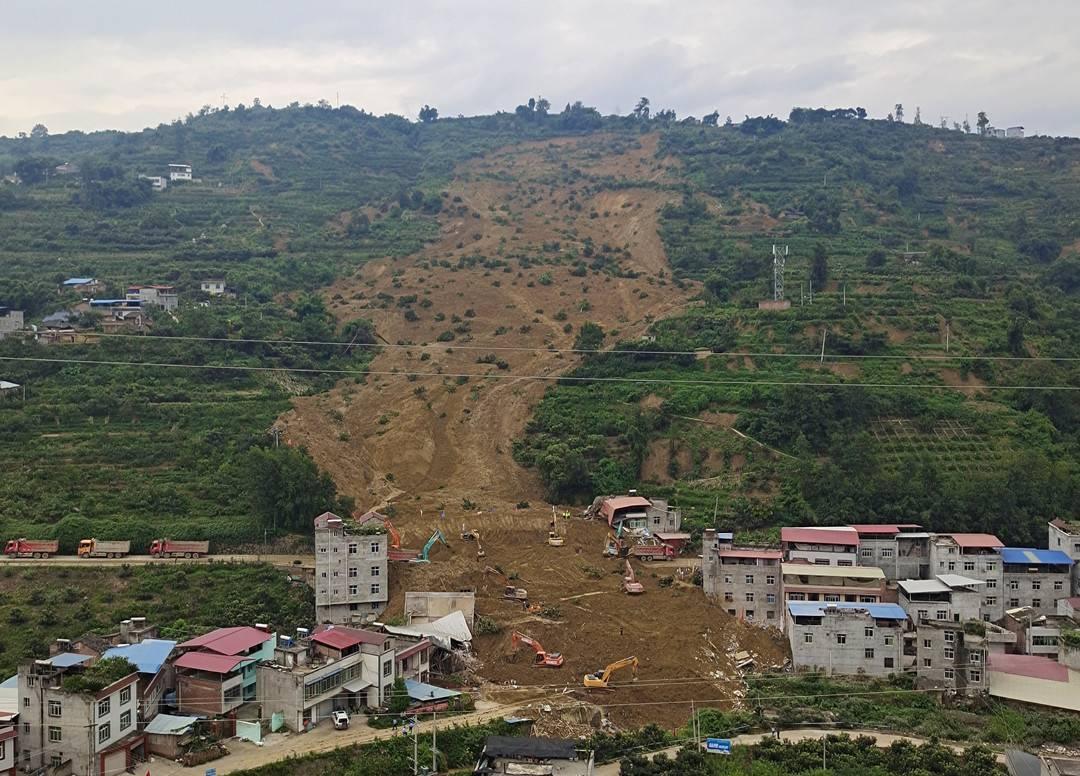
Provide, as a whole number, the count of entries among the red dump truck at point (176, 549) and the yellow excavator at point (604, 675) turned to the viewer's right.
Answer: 1

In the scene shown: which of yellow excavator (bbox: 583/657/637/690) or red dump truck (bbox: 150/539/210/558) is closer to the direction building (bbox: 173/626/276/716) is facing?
the yellow excavator

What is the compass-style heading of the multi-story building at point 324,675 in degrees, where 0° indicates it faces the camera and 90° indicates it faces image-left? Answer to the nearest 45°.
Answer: approximately 315°

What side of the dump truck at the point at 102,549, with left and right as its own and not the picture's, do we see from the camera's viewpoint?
left

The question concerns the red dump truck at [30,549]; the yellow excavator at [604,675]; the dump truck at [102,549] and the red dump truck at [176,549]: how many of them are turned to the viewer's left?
3

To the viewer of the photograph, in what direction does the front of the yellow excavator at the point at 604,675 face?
facing to the right of the viewer

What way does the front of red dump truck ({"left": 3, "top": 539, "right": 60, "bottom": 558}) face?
to the viewer's left
